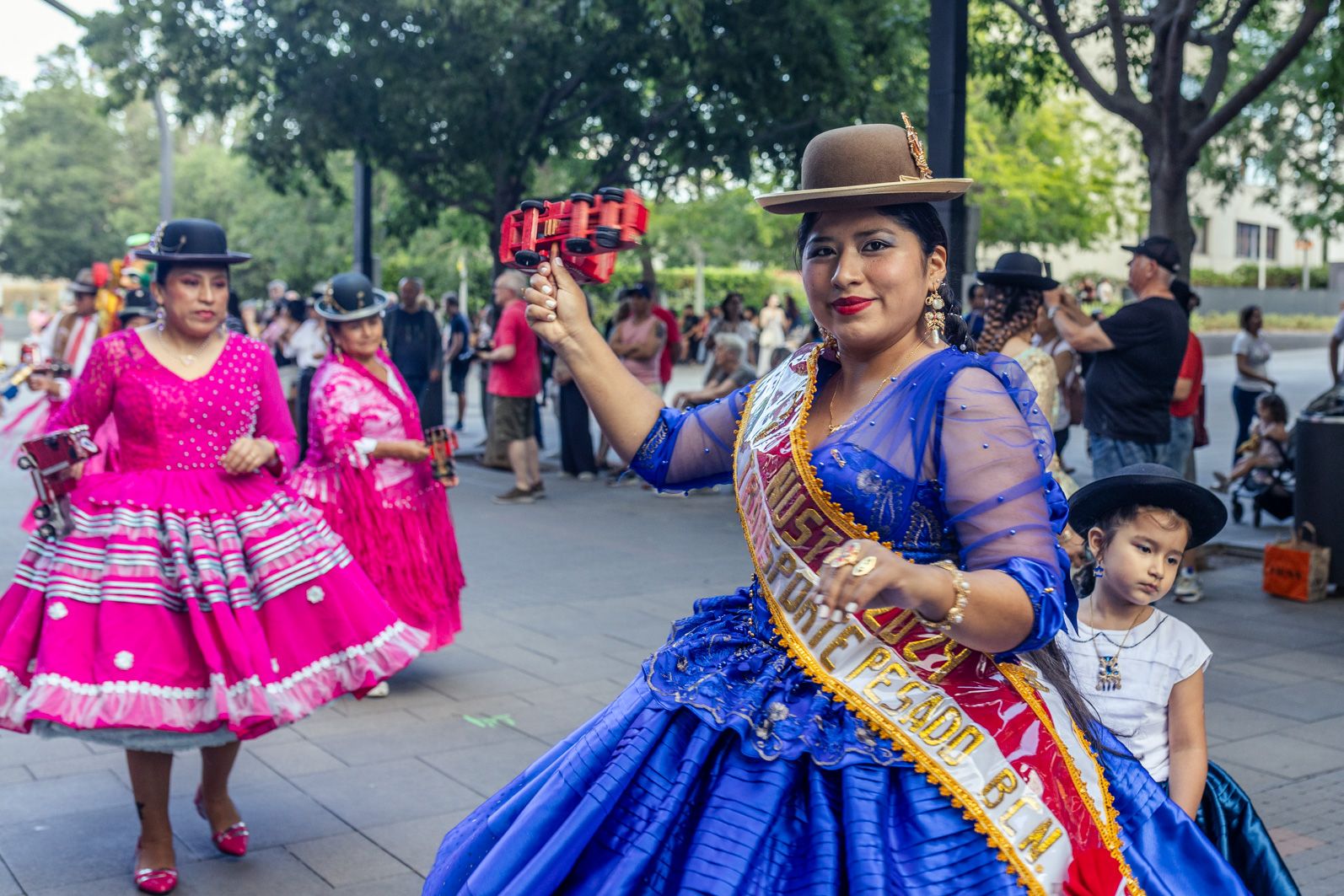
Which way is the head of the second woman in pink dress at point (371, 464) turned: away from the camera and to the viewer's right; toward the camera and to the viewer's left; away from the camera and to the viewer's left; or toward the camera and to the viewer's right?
toward the camera and to the viewer's right

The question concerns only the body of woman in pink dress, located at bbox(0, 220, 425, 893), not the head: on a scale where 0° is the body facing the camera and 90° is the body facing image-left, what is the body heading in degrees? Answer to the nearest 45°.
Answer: approximately 0°

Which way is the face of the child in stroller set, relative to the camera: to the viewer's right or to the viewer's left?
to the viewer's left

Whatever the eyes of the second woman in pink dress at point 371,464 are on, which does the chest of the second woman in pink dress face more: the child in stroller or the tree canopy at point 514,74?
the child in stroller

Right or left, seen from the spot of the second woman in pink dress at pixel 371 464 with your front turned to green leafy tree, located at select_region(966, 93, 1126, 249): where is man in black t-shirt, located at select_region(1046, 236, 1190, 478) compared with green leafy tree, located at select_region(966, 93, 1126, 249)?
right

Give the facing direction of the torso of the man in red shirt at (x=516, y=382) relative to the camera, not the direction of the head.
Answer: to the viewer's left

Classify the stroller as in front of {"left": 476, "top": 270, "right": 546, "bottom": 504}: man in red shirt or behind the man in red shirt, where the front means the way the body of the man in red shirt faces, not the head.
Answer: behind

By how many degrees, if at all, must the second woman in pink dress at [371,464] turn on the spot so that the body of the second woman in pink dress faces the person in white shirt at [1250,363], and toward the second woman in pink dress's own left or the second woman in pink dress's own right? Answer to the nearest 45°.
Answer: approximately 90° to the second woman in pink dress's own left

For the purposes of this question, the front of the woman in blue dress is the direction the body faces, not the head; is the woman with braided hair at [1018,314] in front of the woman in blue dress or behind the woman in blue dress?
behind
